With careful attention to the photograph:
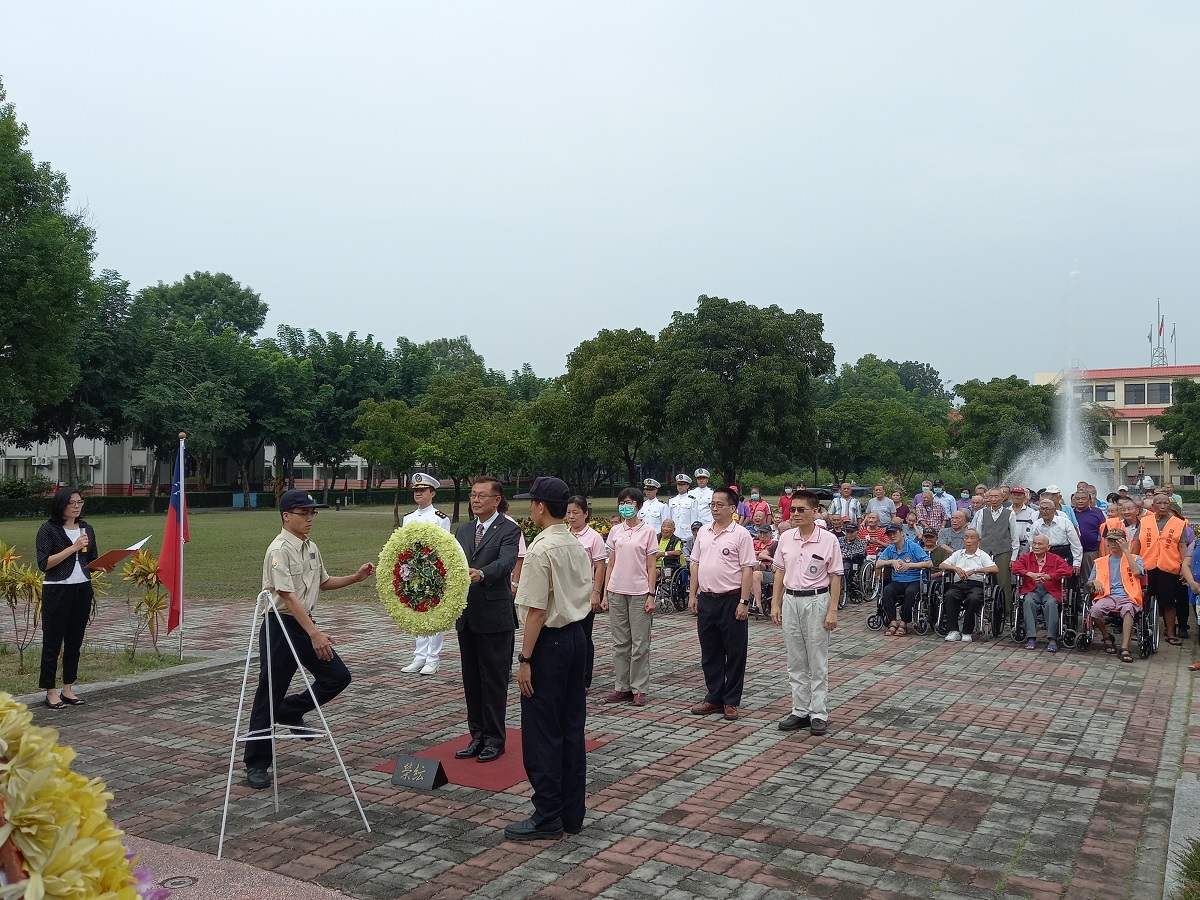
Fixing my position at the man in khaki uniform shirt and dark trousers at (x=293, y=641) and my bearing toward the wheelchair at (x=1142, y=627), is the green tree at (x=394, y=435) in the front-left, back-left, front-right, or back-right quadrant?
front-left

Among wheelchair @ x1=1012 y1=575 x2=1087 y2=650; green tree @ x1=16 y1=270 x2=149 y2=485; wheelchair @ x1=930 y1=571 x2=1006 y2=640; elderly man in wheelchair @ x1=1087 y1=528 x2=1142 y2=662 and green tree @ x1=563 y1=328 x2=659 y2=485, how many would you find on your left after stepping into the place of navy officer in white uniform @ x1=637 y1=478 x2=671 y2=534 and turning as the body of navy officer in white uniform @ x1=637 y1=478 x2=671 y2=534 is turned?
3

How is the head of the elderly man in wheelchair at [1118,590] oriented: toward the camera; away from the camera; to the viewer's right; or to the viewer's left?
toward the camera

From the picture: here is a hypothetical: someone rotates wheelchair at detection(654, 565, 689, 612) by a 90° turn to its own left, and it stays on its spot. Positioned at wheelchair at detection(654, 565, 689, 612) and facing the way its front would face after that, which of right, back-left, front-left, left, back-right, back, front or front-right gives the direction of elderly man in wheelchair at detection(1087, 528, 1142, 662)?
front

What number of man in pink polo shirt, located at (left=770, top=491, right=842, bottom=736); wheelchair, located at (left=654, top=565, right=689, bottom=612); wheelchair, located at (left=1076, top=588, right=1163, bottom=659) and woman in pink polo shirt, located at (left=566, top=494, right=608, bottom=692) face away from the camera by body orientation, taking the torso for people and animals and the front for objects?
0

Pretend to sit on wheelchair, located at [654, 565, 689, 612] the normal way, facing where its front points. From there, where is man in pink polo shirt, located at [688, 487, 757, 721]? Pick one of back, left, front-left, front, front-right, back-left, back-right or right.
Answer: front-left

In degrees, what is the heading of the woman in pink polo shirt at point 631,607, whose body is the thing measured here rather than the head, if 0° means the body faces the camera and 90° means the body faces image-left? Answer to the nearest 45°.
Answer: approximately 45°

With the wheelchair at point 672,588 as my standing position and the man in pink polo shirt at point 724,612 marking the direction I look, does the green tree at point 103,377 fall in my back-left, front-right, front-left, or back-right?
back-right

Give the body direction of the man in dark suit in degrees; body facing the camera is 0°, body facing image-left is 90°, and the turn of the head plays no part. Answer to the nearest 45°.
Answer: approximately 45°

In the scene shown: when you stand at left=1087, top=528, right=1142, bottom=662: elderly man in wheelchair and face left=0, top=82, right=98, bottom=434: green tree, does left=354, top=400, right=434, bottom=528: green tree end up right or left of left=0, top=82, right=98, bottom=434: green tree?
right

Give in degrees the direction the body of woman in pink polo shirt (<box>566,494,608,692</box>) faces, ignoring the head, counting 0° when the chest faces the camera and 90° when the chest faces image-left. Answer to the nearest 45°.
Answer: approximately 45°

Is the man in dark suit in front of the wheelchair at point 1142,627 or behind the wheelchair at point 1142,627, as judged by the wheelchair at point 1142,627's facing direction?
in front

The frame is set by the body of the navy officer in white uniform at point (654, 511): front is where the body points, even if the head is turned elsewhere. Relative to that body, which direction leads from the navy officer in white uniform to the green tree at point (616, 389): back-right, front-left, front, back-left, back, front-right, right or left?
back-right

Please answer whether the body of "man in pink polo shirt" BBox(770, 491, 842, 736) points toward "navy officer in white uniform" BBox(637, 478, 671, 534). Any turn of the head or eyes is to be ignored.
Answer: no

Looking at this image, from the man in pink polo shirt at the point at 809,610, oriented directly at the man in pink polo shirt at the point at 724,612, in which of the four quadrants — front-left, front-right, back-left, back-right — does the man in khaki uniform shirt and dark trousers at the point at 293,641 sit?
front-left

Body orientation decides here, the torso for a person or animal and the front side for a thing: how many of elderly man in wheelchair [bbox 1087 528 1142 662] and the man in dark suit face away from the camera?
0

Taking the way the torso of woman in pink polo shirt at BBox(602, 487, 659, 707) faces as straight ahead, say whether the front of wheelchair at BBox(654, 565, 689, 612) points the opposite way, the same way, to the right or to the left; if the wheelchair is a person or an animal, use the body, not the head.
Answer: the same way
